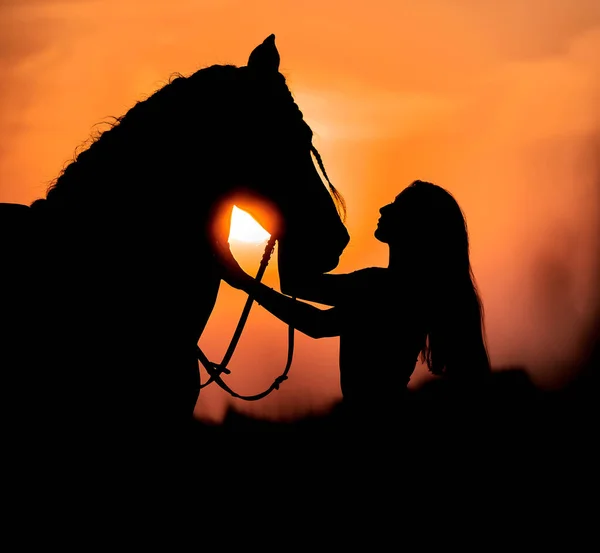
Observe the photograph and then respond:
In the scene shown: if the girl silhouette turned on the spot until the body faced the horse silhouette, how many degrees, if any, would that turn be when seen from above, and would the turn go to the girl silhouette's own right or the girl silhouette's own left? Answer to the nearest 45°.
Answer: approximately 45° to the girl silhouette's own left

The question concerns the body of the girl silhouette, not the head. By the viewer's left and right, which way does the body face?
facing to the left of the viewer

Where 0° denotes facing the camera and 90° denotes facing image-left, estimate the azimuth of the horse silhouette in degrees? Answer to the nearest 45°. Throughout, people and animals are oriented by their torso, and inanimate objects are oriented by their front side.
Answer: approximately 270°

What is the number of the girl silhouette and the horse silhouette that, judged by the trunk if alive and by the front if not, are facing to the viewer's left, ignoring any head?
1

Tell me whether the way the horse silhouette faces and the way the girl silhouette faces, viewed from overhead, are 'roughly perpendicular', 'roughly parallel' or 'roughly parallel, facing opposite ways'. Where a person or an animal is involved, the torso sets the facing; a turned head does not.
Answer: roughly parallel, facing opposite ways
